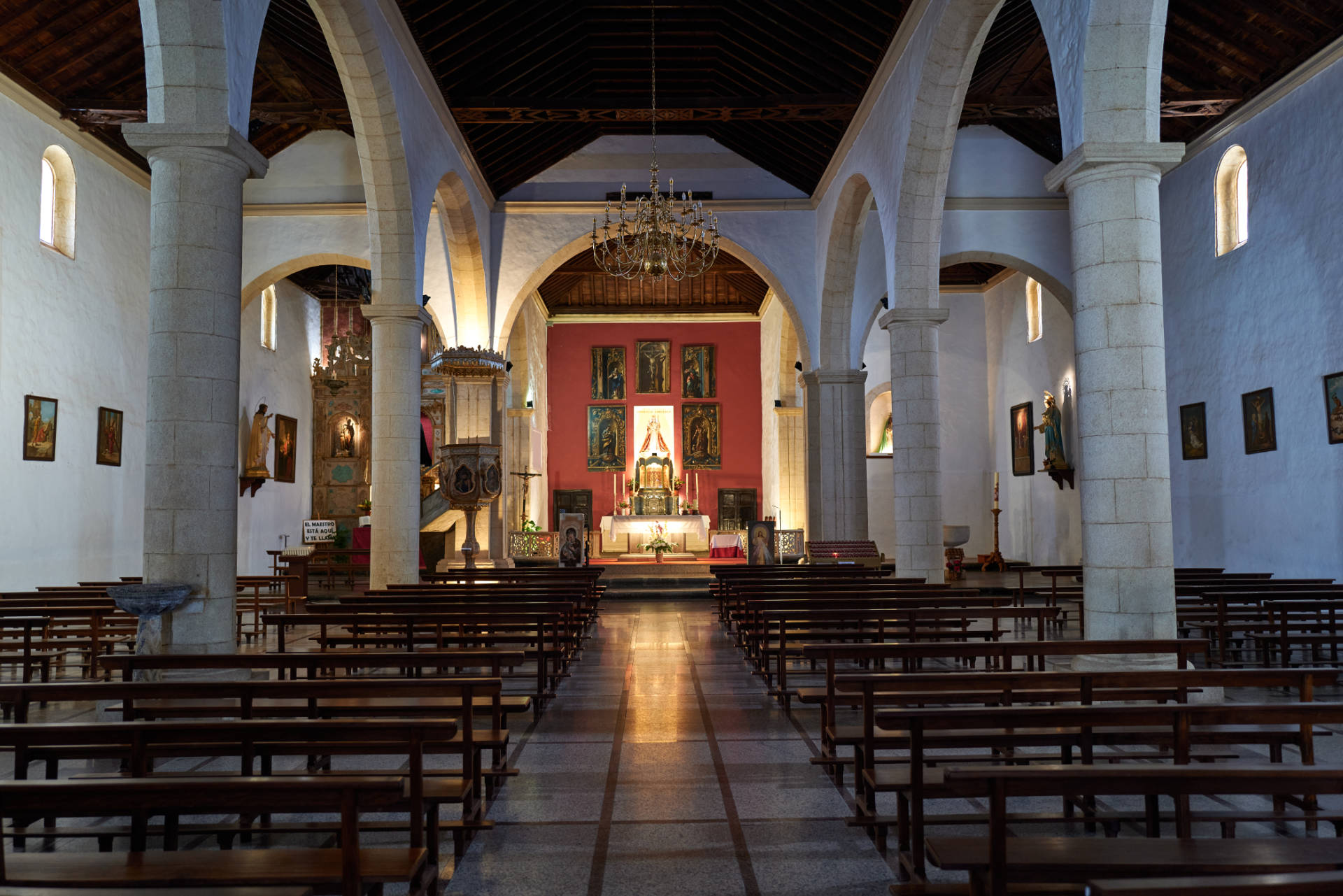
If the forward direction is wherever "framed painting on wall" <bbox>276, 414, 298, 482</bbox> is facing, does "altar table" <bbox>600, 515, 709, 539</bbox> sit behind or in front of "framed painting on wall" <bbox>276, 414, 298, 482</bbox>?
in front

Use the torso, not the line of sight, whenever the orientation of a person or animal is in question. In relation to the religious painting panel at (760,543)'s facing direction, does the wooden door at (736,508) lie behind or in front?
behind

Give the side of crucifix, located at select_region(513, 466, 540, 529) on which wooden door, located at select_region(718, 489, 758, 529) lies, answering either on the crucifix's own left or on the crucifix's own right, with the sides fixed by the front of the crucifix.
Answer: on the crucifix's own left

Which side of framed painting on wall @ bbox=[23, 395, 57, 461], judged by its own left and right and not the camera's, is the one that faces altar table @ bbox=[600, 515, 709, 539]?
left

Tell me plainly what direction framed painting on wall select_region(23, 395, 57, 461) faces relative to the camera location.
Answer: facing the viewer and to the right of the viewer

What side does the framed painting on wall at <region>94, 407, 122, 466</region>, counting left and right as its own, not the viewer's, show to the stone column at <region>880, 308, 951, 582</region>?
front

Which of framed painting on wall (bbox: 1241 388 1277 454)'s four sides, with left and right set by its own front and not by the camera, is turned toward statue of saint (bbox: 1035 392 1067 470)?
right

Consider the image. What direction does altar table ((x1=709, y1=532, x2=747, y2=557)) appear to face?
toward the camera

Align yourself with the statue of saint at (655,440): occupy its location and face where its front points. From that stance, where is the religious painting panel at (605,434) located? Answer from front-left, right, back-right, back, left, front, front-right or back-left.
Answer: right

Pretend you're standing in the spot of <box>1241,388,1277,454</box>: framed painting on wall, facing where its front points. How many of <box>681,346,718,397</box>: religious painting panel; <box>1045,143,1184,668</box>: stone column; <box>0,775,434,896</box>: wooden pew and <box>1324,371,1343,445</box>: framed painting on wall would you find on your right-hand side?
1

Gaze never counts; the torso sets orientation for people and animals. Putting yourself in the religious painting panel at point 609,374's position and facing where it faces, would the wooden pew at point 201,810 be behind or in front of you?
in front

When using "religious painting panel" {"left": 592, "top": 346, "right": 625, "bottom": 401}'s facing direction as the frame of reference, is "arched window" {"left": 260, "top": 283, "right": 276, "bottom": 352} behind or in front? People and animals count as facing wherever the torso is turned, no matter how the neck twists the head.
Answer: in front

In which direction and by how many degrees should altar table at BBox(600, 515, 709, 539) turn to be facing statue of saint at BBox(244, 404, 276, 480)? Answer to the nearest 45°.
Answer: approximately 45° to its right

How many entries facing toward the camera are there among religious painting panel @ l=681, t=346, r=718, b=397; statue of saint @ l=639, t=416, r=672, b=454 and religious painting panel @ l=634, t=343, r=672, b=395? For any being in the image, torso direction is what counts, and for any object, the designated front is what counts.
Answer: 3

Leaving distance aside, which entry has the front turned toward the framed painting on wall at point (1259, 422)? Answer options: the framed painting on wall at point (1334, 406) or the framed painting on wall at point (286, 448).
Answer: the framed painting on wall at point (286, 448)

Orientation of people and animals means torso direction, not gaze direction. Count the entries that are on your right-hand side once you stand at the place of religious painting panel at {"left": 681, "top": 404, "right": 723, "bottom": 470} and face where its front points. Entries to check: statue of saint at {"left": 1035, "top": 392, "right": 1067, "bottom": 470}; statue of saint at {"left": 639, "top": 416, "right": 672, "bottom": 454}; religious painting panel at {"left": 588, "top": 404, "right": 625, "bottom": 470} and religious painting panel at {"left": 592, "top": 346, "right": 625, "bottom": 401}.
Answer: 3

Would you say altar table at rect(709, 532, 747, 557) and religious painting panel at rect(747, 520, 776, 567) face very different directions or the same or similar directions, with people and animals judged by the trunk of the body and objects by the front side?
same or similar directions

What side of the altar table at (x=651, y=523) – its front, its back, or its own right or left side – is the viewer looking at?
front
